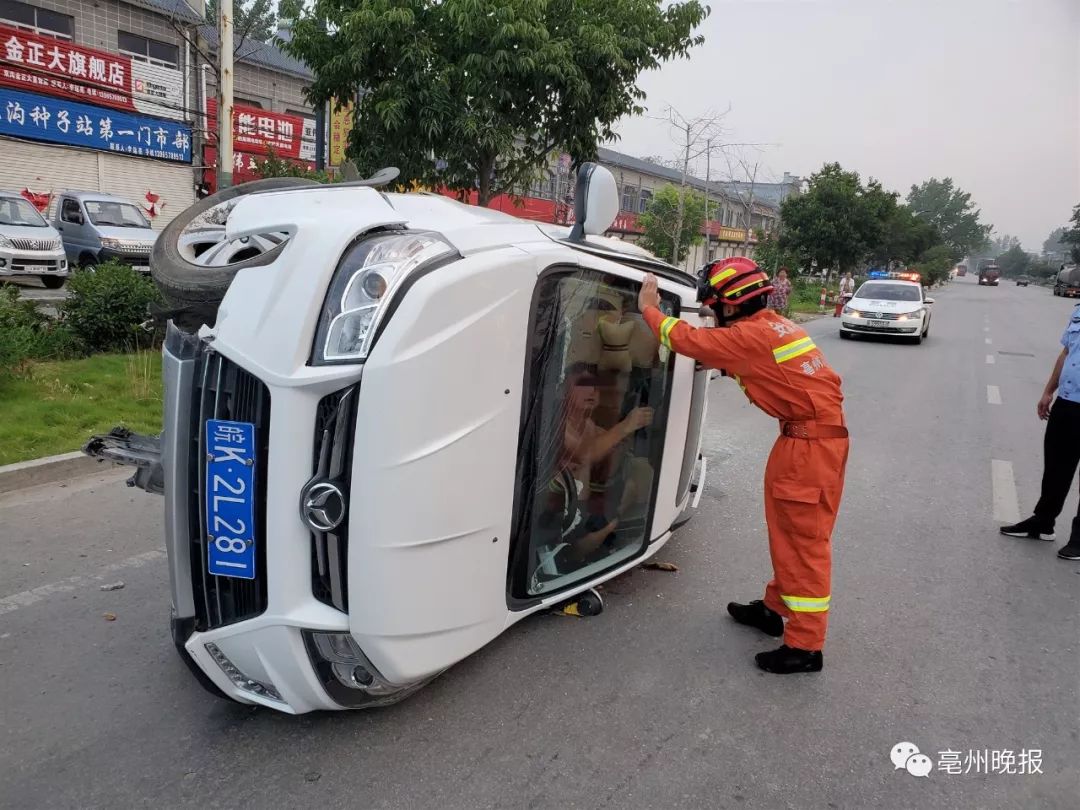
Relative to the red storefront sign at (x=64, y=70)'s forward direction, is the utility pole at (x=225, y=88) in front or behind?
in front

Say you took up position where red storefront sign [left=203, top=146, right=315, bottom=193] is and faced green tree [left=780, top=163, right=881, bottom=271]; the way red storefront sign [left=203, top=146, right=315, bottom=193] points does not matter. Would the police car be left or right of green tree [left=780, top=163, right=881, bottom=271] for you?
right

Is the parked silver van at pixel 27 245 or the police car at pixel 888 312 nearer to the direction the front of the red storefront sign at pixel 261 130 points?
the police car

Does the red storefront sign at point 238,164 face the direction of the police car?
yes

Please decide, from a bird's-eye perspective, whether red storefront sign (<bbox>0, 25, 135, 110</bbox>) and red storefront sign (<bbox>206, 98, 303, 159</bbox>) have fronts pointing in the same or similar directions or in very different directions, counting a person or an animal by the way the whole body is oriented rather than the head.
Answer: same or similar directions

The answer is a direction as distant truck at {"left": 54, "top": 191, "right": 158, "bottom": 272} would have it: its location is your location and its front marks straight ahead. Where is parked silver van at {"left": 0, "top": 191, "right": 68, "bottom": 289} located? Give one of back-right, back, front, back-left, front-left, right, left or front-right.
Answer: right

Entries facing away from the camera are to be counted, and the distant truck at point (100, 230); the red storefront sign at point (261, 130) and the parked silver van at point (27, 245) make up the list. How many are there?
0

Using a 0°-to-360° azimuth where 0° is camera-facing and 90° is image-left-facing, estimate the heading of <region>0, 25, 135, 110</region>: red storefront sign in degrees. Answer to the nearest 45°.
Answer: approximately 315°

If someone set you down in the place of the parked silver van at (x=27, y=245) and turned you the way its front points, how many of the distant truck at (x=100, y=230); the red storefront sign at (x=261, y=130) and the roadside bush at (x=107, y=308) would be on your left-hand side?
2

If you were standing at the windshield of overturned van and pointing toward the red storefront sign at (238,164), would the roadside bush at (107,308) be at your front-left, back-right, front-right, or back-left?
front-left

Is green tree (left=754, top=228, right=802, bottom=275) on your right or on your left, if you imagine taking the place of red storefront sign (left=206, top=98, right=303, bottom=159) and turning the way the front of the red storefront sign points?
on your left

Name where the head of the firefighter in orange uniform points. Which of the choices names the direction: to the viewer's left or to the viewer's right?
to the viewer's left

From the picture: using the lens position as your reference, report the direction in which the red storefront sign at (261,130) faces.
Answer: facing the viewer and to the right of the viewer

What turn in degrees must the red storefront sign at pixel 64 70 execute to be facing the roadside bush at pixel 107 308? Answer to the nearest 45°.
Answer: approximately 45° to its right

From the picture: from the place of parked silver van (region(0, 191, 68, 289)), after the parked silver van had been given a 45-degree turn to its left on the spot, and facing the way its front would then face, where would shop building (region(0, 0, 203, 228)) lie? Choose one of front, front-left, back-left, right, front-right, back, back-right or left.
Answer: left
